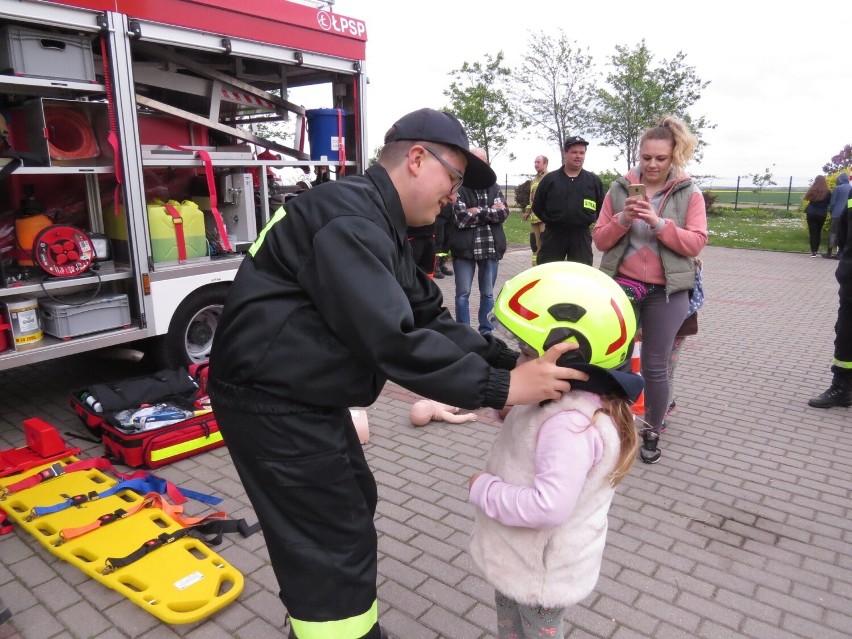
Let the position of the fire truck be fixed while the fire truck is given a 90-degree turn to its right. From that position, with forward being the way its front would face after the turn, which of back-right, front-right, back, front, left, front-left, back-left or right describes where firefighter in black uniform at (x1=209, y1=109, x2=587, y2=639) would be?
back-left

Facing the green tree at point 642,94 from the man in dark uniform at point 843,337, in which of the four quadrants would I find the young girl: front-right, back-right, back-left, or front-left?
back-left

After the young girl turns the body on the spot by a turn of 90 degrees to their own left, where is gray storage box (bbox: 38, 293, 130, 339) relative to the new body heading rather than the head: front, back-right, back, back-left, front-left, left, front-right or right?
back-right

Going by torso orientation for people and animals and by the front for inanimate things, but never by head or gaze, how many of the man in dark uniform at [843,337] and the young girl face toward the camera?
0

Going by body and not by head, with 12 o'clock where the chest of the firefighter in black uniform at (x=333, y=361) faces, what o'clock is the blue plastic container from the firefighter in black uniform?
The blue plastic container is roughly at 9 o'clock from the firefighter in black uniform.

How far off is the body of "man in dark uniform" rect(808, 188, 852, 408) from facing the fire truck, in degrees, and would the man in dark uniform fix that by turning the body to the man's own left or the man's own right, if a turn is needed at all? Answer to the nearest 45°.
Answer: approximately 45° to the man's own left

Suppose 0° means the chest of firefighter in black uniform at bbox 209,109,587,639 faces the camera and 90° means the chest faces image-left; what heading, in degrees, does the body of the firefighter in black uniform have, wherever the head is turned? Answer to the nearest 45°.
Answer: approximately 270°

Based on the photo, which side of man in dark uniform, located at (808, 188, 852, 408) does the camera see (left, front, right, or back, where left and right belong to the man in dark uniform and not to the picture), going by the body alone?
left

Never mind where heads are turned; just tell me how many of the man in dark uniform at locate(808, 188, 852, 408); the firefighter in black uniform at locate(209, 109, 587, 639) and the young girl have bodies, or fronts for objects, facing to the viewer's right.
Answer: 1

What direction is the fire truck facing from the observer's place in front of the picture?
facing the viewer and to the left of the viewer

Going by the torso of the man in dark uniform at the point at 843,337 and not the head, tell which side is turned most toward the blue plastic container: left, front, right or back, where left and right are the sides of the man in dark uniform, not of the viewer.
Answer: front

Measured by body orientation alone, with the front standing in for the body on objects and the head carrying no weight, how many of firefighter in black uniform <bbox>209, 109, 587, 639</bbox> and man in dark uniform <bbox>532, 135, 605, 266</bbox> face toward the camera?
1

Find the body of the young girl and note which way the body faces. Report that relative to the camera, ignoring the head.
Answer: to the viewer's left

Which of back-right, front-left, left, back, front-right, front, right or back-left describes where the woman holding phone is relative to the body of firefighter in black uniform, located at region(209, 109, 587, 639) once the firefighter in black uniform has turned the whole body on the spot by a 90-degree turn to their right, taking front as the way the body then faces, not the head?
back-left

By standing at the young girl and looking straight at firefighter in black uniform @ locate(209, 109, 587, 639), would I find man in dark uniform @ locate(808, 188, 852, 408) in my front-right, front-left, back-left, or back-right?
back-right
